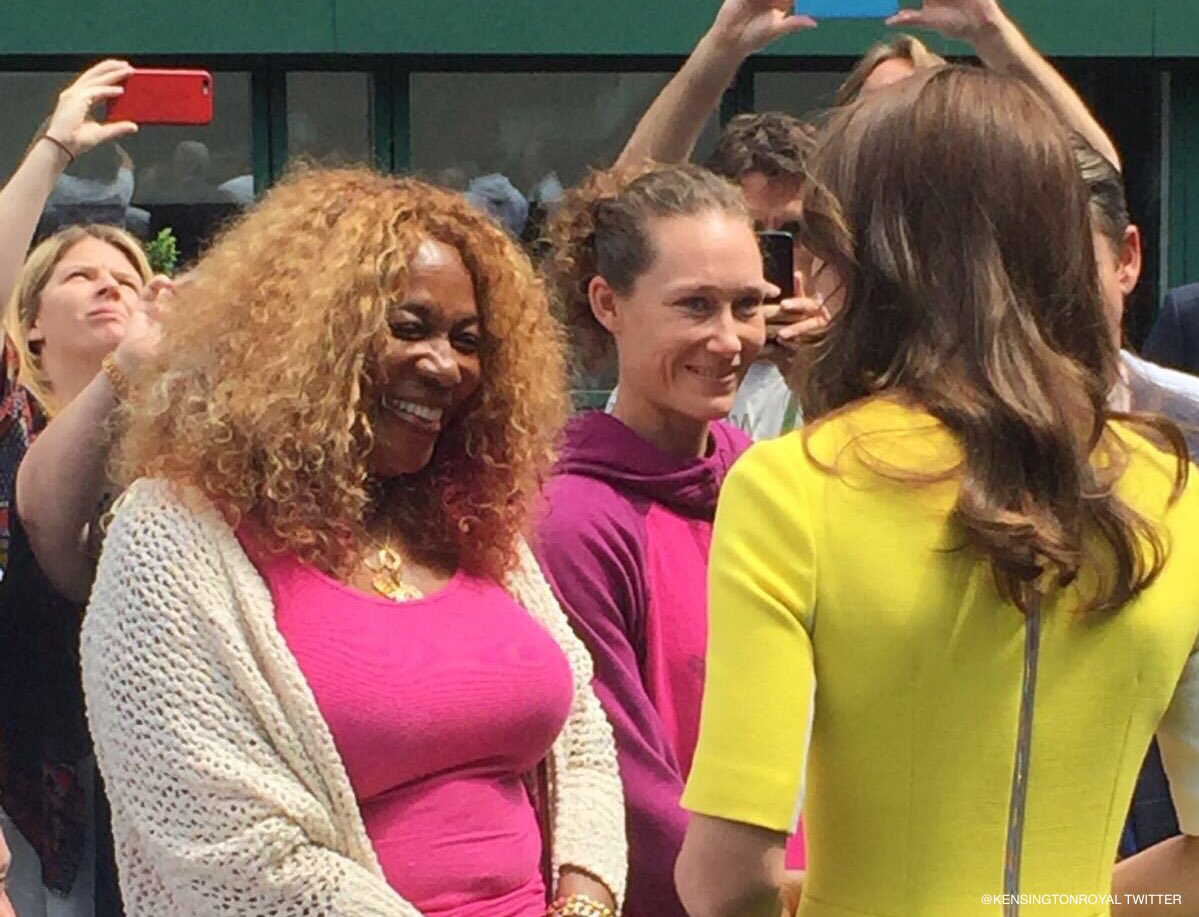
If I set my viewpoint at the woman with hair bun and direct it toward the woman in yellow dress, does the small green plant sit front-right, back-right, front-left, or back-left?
back-right

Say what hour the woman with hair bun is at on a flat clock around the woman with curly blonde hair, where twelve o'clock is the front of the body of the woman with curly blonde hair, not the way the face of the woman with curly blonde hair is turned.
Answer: The woman with hair bun is roughly at 9 o'clock from the woman with curly blonde hair.

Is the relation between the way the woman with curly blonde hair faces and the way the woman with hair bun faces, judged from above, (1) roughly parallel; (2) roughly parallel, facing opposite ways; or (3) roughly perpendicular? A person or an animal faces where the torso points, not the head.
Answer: roughly parallel

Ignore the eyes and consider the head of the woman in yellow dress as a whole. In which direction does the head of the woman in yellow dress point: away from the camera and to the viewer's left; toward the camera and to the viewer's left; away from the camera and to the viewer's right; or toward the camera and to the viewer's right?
away from the camera and to the viewer's left

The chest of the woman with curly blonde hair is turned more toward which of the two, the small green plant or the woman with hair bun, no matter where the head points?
the woman with hair bun

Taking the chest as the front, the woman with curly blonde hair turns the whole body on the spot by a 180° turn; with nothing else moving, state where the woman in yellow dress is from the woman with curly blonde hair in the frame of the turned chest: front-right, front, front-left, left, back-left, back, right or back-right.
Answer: back

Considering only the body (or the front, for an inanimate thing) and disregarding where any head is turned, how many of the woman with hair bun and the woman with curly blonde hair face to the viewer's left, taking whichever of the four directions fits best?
0

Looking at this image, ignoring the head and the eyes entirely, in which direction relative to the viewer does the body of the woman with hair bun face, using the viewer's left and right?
facing the viewer and to the right of the viewer

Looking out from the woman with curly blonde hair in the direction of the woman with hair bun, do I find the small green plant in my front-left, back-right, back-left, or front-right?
front-left

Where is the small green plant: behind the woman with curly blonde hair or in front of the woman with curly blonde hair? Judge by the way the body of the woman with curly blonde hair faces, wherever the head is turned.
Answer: behind

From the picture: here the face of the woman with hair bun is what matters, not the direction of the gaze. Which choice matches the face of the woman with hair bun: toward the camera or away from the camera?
toward the camera

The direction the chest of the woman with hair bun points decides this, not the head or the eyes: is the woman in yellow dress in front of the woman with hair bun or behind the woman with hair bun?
in front
